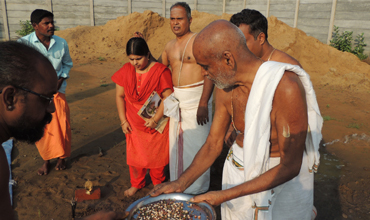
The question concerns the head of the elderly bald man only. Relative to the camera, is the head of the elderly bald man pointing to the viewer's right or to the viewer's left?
to the viewer's left

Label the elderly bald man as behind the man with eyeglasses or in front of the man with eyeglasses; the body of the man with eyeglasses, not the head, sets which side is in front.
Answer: in front

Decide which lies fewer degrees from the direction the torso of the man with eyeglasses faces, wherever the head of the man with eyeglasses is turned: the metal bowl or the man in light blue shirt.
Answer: the metal bowl

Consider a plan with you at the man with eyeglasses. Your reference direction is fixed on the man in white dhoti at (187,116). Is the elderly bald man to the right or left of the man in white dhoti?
right

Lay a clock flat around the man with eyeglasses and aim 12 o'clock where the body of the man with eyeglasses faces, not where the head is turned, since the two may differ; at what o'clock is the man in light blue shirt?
The man in light blue shirt is roughly at 9 o'clock from the man with eyeglasses.

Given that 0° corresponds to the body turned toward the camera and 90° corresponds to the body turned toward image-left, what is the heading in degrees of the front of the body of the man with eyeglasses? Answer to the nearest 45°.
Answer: approximately 270°

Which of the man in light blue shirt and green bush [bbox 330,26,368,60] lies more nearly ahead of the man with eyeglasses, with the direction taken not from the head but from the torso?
the green bush

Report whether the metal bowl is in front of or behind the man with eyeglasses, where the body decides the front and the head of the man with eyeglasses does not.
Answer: in front
